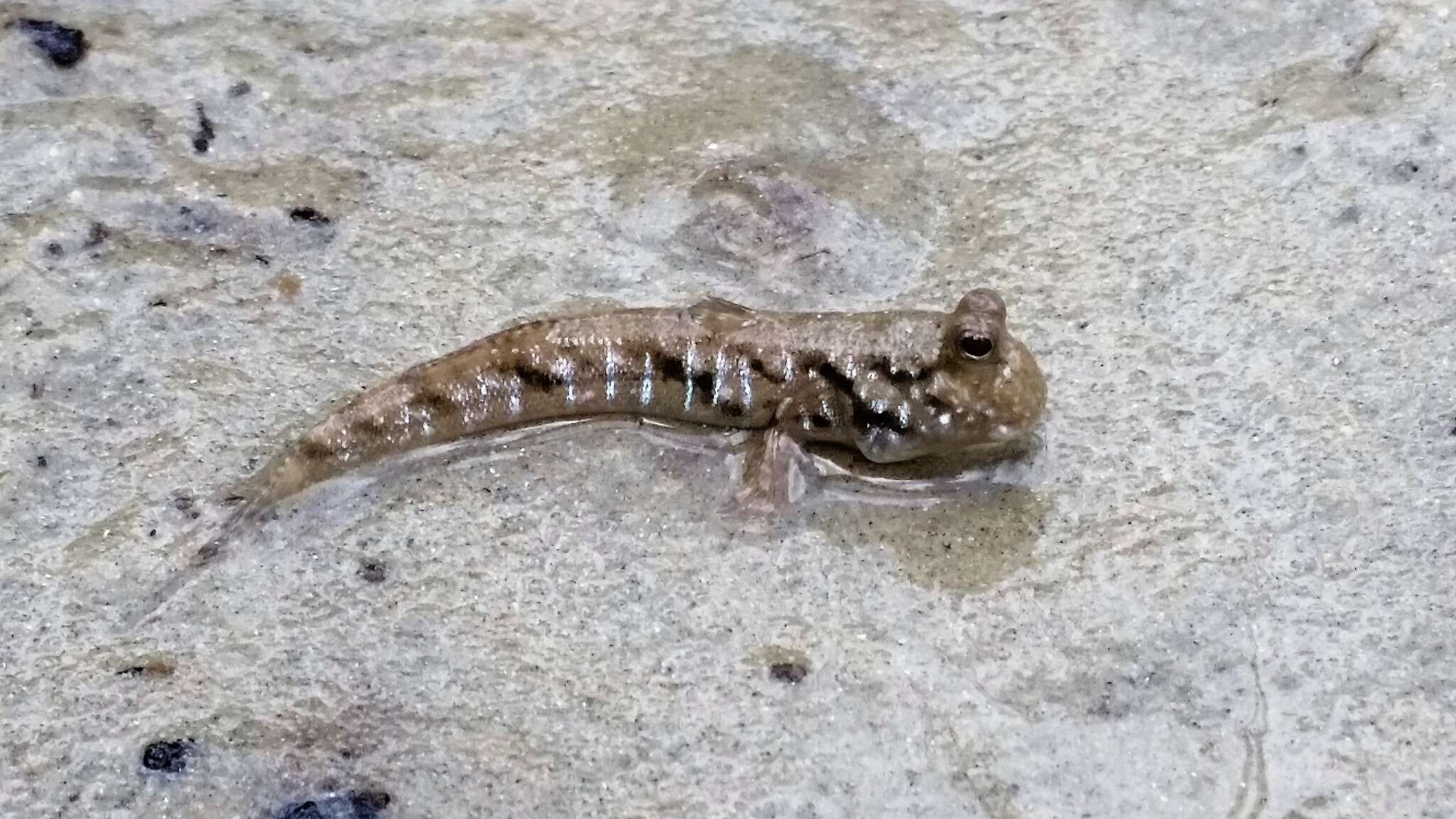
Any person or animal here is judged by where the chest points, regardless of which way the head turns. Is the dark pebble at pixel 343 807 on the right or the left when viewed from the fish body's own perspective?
on its right

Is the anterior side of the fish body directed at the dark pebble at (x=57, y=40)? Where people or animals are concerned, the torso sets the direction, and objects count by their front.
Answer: no

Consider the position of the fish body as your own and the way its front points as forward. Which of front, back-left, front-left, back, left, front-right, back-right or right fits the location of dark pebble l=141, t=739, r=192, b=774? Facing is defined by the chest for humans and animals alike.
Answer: back-right

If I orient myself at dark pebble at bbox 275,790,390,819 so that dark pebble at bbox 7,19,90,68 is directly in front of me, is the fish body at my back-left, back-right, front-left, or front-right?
front-right

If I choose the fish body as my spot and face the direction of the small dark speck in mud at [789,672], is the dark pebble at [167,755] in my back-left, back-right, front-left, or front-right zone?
front-right

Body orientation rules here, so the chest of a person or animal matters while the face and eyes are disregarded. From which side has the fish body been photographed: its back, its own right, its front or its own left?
right

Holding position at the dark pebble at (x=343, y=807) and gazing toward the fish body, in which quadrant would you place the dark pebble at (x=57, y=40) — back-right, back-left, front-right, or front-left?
front-left

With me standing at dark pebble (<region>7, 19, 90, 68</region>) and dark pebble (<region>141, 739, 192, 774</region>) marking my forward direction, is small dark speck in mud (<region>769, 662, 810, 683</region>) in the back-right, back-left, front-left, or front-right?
front-left

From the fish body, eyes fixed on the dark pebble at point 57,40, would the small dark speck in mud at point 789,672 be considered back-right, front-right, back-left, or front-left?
back-left
